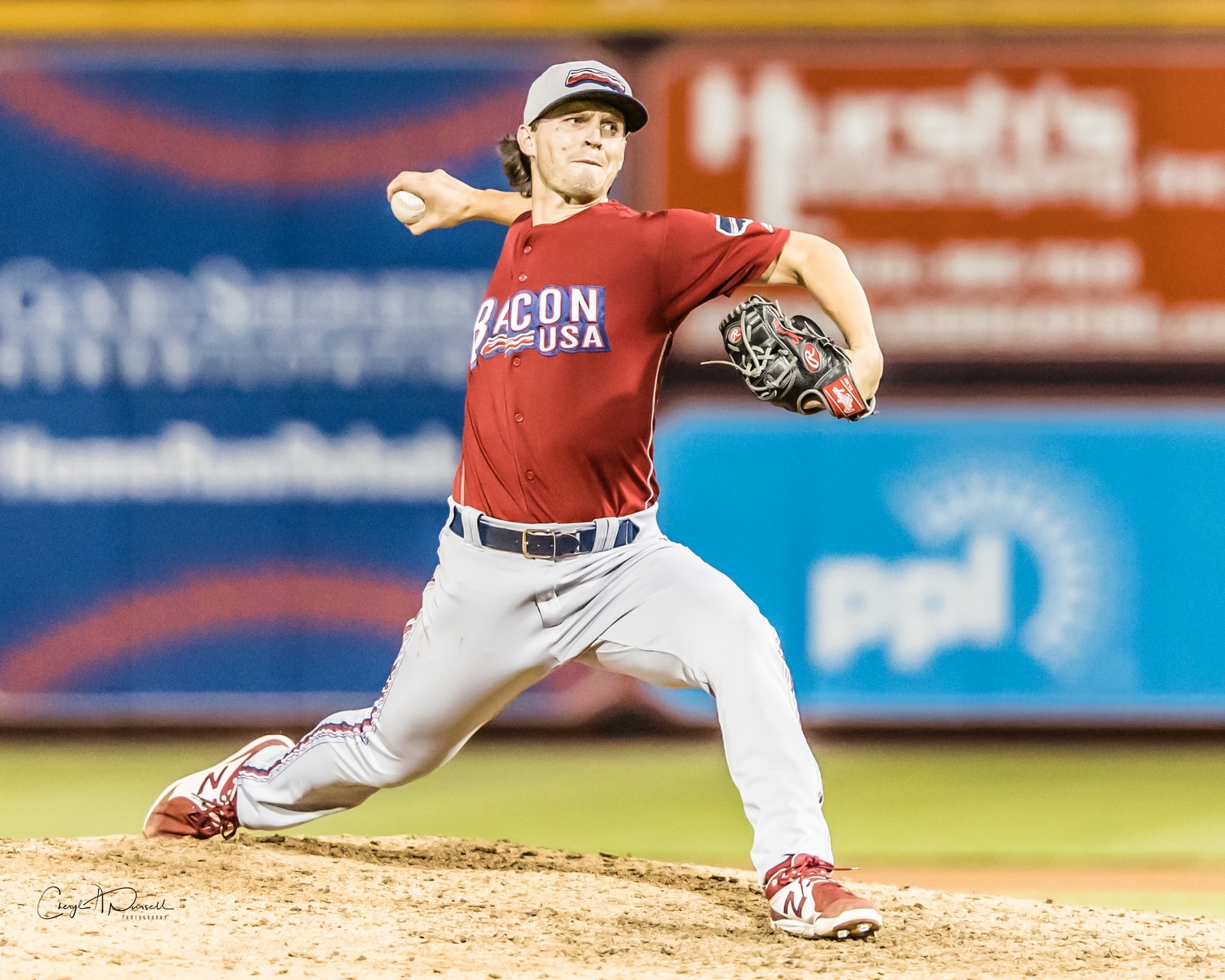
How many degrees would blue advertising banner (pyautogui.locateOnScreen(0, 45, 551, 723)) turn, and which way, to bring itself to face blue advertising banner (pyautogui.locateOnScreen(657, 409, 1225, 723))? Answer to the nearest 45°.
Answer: approximately 90° to its left

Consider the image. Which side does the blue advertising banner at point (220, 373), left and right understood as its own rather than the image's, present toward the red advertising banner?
left

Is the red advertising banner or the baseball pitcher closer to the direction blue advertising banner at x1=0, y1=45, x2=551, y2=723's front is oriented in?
the baseball pitcher

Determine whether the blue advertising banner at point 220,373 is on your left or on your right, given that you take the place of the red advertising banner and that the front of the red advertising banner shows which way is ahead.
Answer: on your right

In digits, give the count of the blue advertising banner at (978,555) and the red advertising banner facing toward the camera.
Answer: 2

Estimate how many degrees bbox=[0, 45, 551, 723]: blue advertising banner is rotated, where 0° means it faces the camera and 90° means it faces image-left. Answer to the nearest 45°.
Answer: approximately 0°

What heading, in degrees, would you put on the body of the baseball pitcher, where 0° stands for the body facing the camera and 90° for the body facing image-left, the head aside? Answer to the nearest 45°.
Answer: approximately 0°
